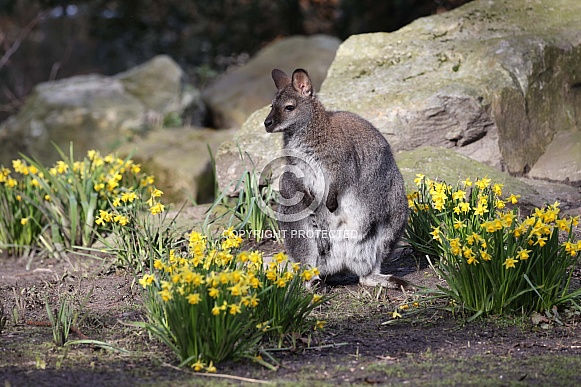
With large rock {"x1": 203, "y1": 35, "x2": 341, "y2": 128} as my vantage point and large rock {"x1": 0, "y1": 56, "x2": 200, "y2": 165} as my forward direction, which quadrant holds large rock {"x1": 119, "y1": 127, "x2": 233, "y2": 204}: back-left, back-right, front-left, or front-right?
front-left

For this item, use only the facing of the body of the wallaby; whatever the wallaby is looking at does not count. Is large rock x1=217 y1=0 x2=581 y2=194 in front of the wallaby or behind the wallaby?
behind

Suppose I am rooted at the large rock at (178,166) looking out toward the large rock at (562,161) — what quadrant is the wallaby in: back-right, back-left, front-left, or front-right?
front-right

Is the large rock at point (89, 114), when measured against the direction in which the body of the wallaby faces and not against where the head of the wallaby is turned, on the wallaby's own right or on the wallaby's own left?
on the wallaby's own right

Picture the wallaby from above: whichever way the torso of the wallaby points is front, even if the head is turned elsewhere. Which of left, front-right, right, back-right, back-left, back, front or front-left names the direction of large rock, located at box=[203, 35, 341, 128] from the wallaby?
back-right

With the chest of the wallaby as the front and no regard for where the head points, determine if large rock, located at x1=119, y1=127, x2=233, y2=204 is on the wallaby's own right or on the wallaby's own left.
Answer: on the wallaby's own right

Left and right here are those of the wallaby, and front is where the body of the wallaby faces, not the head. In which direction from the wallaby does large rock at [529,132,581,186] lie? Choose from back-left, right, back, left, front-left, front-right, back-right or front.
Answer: back

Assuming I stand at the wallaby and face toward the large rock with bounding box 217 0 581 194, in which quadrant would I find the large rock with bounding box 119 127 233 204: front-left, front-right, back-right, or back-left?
front-left

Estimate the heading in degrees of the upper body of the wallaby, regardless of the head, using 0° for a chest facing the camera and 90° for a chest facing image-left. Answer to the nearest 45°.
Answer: approximately 45°
